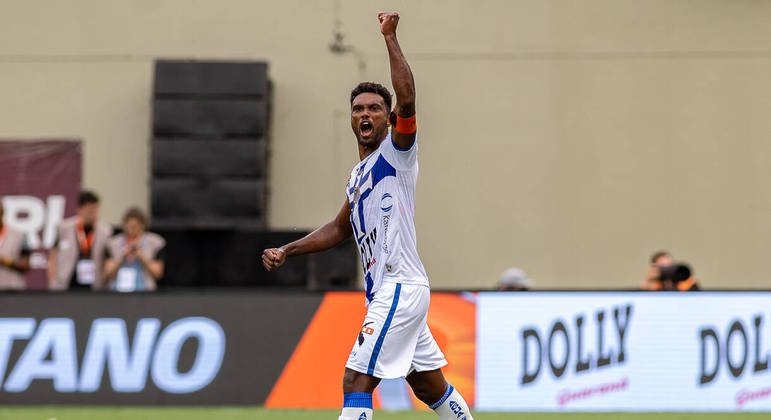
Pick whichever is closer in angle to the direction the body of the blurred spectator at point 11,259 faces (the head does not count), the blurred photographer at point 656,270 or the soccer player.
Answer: the soccer player

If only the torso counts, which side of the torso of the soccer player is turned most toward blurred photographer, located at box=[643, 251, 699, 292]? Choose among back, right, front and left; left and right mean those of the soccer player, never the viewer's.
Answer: back

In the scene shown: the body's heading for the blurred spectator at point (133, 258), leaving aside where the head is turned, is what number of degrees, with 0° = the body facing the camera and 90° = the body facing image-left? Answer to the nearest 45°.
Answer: approximately 0°

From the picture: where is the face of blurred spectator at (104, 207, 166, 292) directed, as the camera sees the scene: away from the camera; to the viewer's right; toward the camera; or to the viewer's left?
toward the camera

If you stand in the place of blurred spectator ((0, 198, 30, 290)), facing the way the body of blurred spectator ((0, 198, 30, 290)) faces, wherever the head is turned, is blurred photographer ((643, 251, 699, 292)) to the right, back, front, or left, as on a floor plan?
left

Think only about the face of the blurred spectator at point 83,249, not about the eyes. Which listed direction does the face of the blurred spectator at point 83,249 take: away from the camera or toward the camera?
toward the camera

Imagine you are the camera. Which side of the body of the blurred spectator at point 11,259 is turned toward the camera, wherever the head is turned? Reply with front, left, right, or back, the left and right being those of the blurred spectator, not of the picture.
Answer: front

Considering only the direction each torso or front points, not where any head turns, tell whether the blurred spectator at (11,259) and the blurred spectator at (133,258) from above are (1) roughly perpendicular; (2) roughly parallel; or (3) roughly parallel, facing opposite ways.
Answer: roughly parallel

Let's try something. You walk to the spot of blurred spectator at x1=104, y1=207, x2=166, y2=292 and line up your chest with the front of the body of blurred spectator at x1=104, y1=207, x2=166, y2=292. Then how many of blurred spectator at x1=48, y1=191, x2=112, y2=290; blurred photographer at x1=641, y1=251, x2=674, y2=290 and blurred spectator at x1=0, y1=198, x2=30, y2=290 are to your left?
1

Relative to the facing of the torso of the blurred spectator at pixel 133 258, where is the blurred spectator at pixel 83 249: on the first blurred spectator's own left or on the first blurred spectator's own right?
on the first blurred spectator's own right

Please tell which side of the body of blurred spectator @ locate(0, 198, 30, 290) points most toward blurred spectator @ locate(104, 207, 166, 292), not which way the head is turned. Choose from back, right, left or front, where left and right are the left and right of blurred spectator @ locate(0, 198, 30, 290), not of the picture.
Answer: left

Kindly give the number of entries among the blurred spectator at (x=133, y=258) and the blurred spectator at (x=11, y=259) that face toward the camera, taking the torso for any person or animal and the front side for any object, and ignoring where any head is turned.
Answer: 2
